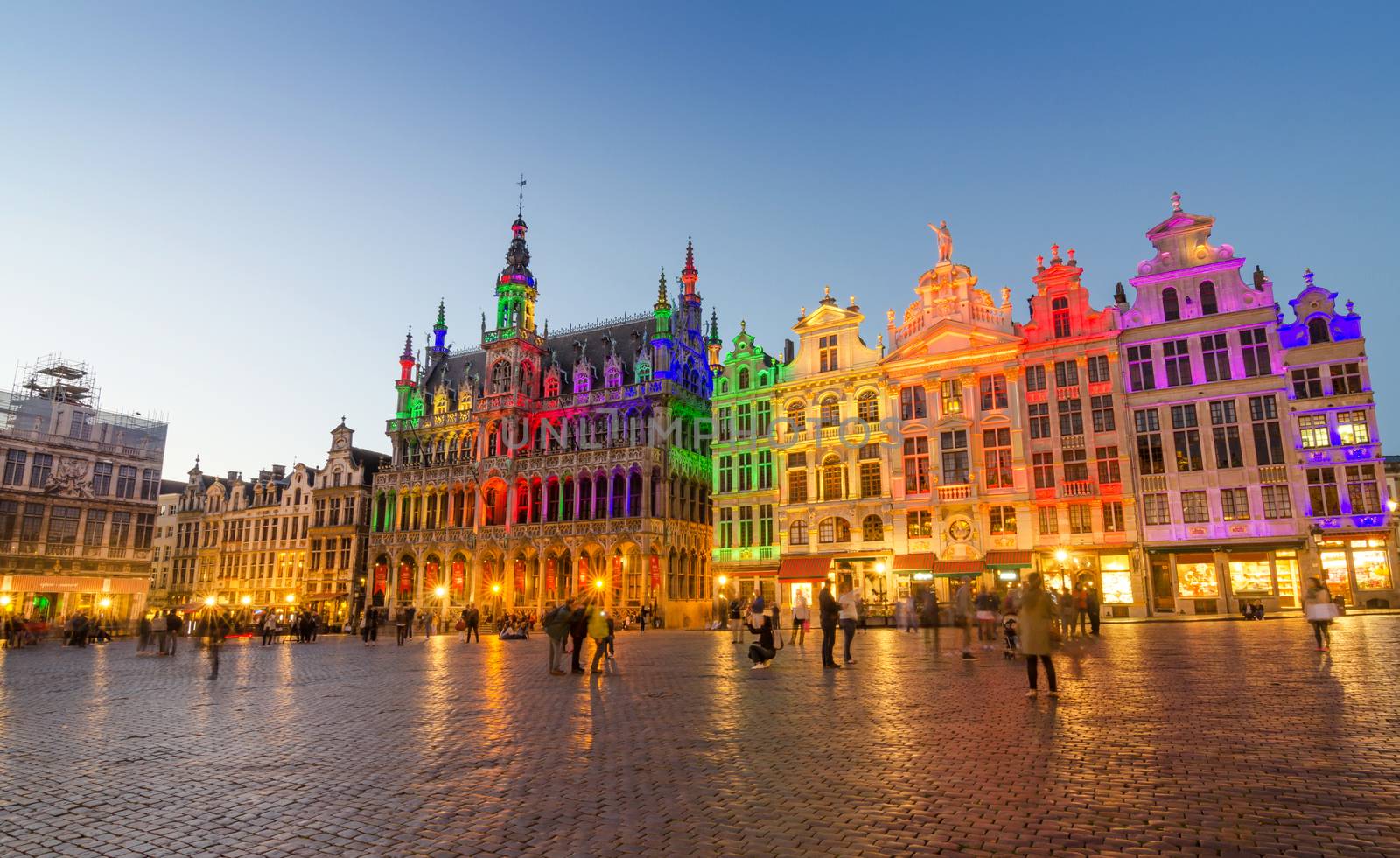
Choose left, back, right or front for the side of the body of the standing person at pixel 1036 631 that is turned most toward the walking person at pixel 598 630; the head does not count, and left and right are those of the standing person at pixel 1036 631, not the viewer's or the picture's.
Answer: left

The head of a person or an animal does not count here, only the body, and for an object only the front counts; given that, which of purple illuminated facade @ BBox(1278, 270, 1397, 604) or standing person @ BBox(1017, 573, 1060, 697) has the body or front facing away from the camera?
the standing person

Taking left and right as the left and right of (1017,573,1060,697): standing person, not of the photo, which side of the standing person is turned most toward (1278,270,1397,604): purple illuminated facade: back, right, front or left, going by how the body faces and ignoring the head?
front

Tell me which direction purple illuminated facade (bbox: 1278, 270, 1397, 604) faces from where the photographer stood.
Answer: facing the viewer

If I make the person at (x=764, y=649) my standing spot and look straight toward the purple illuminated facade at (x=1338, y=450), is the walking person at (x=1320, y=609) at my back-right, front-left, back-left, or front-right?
front-right

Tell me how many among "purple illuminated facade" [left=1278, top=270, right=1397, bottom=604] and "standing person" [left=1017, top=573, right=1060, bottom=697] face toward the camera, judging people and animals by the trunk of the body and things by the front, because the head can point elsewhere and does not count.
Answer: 1

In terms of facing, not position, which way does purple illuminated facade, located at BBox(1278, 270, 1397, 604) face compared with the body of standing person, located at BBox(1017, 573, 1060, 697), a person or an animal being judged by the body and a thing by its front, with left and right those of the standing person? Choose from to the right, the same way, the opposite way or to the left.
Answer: the opposite way

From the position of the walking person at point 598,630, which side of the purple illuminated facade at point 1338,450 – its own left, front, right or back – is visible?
front

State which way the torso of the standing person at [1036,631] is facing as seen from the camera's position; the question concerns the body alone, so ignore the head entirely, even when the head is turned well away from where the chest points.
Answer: away from the camera

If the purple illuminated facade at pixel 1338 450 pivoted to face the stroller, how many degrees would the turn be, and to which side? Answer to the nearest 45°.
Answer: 0° — it already faces it

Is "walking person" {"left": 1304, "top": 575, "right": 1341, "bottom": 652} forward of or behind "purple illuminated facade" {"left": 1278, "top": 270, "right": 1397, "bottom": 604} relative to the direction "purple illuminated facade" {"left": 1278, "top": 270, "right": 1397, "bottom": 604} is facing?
forward

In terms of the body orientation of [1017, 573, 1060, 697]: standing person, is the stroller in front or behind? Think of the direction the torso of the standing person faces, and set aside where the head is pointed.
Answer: in front
